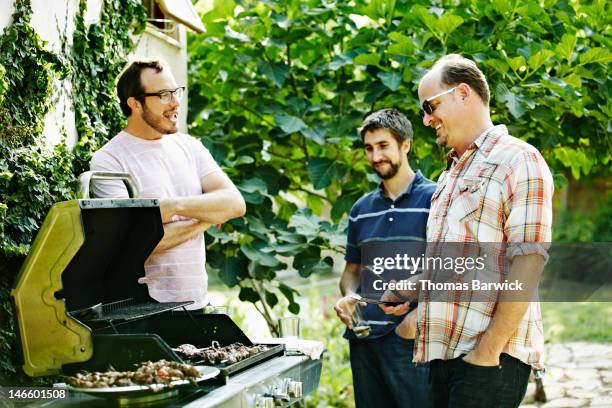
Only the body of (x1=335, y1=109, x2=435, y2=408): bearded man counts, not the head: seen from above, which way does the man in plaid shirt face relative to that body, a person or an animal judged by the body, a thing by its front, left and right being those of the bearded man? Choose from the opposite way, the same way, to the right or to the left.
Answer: the same way

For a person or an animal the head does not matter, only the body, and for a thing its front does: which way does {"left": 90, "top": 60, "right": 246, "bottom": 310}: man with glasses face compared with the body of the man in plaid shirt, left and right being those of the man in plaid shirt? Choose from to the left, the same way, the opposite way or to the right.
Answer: to the left

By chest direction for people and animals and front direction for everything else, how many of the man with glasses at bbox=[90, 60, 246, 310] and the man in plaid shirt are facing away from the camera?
0

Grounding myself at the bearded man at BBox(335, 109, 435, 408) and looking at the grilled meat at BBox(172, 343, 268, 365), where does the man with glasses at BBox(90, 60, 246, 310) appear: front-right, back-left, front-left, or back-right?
front-right

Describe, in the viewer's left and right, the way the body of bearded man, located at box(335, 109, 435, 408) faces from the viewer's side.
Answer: facing the viewer and to the left of the viewer

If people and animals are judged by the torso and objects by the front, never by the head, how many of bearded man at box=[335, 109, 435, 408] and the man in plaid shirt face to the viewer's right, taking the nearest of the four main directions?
0

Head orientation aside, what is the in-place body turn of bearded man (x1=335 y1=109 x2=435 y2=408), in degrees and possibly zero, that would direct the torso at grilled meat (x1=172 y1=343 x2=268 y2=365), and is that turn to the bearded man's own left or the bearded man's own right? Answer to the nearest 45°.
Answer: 0° — they already face it

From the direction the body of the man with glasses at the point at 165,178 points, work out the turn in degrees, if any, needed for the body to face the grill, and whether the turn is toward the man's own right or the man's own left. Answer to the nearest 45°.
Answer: approximately 45° to the man's own right

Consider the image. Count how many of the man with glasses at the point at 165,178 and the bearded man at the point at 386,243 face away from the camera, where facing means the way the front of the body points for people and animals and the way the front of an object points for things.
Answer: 0

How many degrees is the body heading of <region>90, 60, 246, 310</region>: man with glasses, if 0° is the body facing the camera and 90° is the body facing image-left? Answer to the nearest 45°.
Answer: approximately 315°

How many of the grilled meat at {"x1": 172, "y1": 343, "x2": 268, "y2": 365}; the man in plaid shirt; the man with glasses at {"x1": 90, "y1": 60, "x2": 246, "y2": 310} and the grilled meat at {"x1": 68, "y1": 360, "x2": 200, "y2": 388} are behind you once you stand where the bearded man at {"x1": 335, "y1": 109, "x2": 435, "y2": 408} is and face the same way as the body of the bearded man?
0

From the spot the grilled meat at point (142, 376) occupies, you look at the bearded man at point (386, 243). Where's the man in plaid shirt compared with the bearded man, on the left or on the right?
right

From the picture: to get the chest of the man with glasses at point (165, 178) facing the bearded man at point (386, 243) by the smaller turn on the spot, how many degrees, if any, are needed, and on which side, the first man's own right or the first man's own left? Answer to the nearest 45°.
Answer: approximately 45° to the first man's own left

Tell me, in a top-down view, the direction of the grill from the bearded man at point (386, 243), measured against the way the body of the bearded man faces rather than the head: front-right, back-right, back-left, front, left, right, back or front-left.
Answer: front

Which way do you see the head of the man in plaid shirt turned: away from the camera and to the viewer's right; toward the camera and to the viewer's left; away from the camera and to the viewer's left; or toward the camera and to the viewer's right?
toward the camera and to the viewer's left
